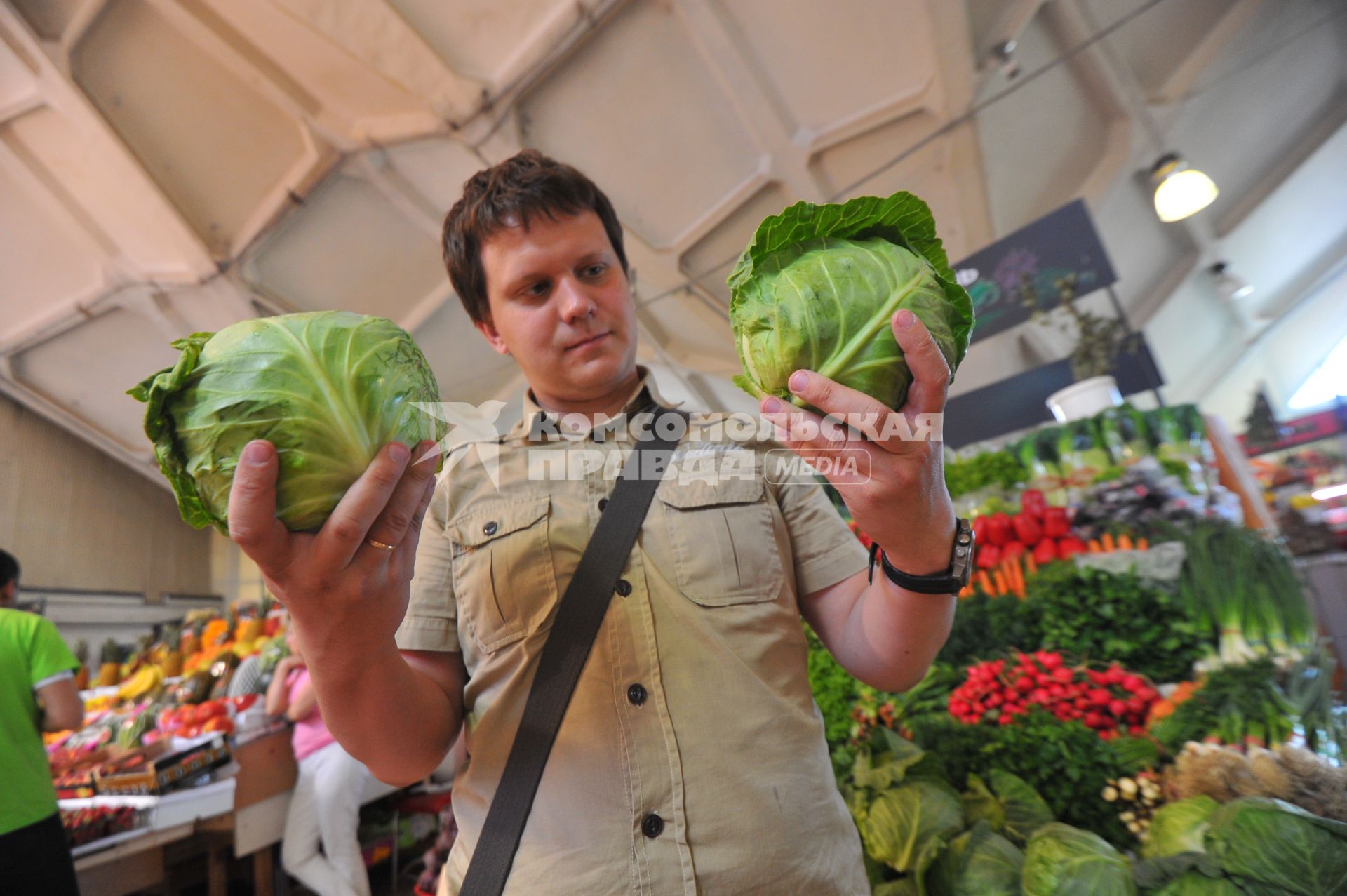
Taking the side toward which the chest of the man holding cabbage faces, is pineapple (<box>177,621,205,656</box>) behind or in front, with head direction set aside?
behind

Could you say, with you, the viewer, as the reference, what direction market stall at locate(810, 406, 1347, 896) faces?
facing the viewer

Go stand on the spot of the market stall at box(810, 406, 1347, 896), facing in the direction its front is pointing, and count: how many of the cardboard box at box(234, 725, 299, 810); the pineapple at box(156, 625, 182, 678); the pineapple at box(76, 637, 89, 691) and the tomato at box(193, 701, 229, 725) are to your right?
4

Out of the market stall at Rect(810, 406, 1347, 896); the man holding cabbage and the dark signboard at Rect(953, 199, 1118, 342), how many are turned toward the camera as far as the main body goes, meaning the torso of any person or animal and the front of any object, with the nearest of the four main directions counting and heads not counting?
3

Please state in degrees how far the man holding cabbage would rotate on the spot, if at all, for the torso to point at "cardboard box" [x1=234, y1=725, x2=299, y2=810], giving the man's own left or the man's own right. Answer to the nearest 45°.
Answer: approximately 135° to the man's own right

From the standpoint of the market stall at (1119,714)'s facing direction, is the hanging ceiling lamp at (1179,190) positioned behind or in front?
behind

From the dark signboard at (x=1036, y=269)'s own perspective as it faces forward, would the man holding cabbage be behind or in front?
in front

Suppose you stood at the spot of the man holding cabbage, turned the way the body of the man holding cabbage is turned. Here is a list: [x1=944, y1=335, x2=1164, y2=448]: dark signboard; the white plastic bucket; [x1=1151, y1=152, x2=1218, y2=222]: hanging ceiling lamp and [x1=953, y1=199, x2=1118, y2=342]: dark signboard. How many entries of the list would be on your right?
0

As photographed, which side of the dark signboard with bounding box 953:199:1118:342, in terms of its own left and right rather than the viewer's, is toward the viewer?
front

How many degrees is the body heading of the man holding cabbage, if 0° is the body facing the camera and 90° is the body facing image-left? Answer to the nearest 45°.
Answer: approximately 0°

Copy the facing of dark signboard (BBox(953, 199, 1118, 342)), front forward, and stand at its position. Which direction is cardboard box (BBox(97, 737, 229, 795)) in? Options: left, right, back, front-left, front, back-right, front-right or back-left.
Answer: front-right

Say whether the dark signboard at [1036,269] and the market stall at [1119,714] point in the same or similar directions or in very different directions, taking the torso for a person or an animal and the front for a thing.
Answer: same or similar directions

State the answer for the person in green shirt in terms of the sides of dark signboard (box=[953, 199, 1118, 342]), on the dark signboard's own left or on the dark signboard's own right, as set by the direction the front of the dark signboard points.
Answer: on the dark signboard's own right

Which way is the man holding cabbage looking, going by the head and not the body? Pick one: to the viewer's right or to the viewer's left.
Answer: to the viewer's right

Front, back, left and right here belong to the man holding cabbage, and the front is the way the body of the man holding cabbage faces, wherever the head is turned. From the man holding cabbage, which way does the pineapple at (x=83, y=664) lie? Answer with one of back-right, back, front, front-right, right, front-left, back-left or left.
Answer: back-right
